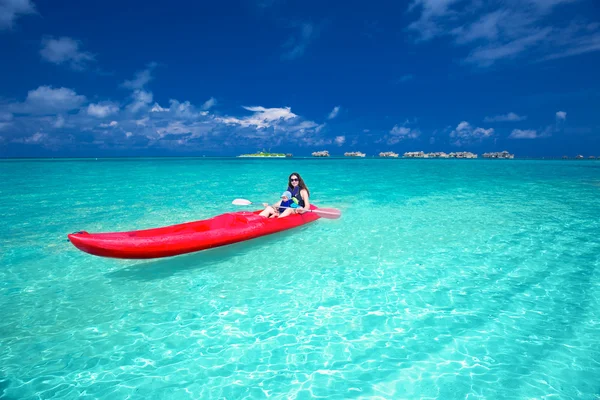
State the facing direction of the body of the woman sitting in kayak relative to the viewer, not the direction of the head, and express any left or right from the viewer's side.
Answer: facing the viewer and to the left of the viewer

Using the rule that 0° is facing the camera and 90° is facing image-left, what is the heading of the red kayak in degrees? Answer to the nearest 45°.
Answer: approximately 45°

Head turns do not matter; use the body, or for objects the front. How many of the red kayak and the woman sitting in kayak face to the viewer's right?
0
